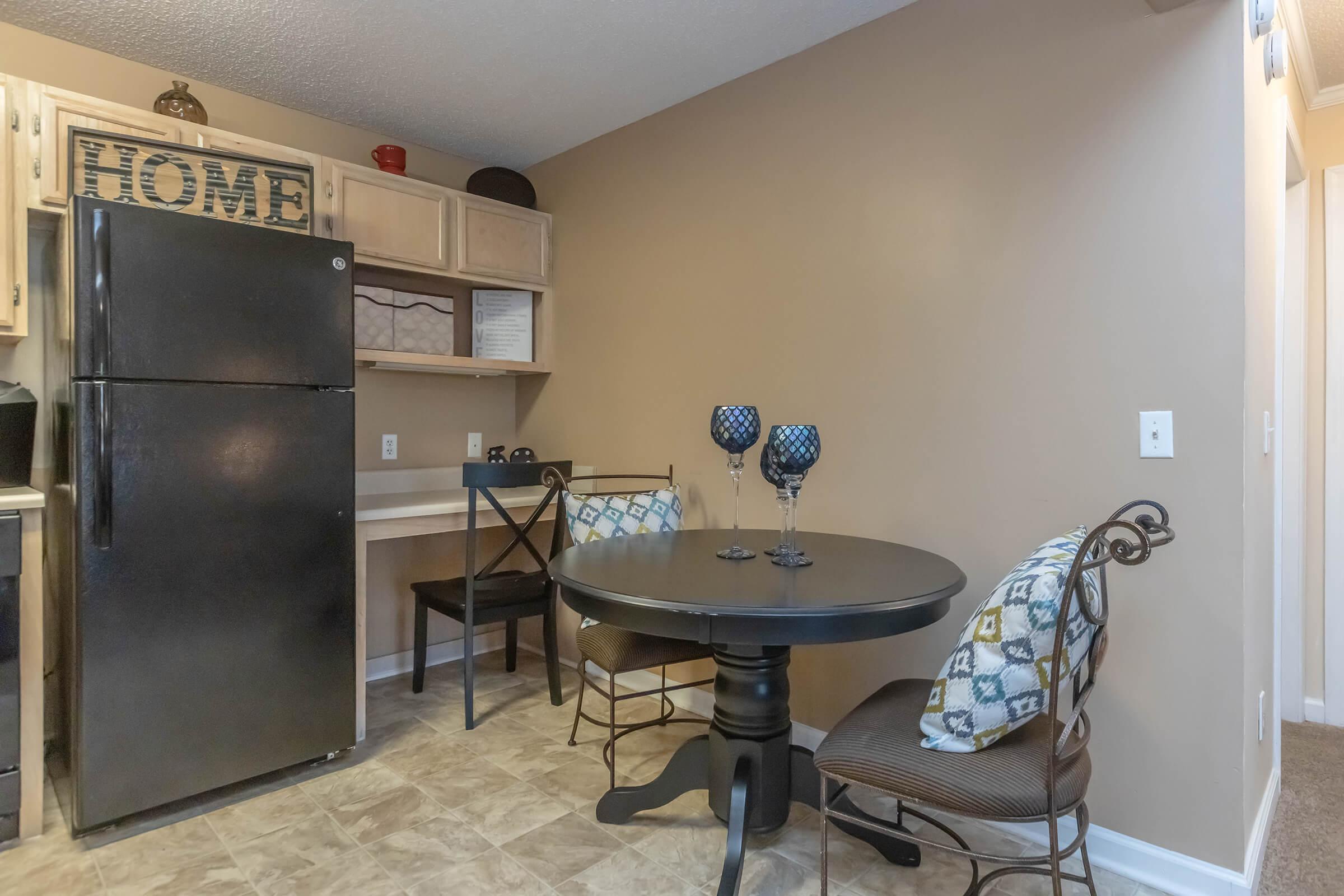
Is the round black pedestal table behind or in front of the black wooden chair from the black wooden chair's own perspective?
behind

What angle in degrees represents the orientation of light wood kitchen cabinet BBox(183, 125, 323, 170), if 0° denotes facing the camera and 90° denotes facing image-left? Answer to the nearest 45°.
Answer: approximately 315°

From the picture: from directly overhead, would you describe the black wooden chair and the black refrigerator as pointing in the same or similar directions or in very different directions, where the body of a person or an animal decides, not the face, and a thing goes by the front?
very different directions

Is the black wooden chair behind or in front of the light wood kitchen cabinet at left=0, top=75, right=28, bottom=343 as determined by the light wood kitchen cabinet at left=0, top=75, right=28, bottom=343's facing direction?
in front

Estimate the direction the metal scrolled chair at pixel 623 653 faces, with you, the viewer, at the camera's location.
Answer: facing the viewer and to the right of the viewer

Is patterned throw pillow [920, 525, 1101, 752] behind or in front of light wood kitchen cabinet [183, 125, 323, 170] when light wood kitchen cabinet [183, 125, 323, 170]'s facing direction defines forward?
in front

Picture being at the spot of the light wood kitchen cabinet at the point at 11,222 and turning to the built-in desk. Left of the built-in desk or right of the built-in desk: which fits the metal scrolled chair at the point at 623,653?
right

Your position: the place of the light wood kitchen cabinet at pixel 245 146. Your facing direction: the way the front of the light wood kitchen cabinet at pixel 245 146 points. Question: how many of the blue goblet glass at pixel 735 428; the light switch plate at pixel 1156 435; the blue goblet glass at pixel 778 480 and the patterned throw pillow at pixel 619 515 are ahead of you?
4

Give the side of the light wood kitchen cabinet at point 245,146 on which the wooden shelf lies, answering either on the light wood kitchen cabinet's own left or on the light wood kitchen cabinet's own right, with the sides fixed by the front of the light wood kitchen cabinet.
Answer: on the light wood kitchen cabinet's own left

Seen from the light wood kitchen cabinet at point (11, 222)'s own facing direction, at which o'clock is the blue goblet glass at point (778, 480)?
The blue goblet glass is roughly at 12 o'clock from the light wood kitchen cabinet.

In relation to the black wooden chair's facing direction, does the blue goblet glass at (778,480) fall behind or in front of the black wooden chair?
behind

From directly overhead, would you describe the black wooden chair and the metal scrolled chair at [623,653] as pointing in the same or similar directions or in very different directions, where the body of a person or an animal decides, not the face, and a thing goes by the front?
very different directions

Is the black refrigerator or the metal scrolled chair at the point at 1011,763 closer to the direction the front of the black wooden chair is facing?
the black refrigerator

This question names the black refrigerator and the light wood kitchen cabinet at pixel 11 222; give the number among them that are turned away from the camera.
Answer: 0

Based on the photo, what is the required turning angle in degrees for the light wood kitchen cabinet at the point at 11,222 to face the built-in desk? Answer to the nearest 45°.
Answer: approximately 45° to its left
